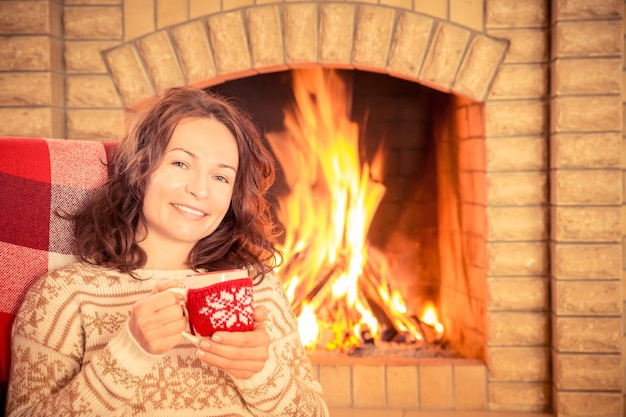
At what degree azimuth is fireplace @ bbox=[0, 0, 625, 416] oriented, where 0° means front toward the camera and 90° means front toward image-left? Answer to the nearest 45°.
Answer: approximately 0°

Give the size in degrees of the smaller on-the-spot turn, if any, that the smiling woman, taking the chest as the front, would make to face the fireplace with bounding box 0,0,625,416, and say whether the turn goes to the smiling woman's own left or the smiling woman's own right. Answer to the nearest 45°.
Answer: approximately 135° to the smiling woman's own left

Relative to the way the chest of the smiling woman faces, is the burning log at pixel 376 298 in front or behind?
behind

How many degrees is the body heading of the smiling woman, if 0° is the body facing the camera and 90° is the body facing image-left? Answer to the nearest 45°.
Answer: approximately 0°

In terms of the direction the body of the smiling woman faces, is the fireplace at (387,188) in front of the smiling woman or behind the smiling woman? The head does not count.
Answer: behind
